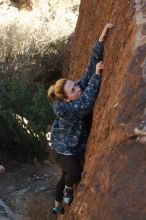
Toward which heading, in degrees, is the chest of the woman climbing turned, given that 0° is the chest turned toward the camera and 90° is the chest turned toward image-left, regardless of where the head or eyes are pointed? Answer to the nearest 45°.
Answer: approximately 270°

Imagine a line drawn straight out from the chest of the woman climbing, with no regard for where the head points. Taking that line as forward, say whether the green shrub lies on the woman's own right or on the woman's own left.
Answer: on the woman's own left

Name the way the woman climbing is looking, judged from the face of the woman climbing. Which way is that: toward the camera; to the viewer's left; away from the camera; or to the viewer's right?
to the viewer's right
